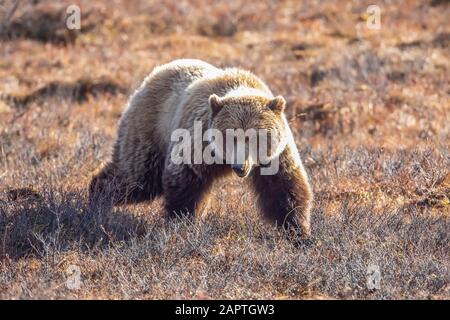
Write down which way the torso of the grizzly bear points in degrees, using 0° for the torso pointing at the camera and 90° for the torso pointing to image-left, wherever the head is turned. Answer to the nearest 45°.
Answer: approximately 315°
